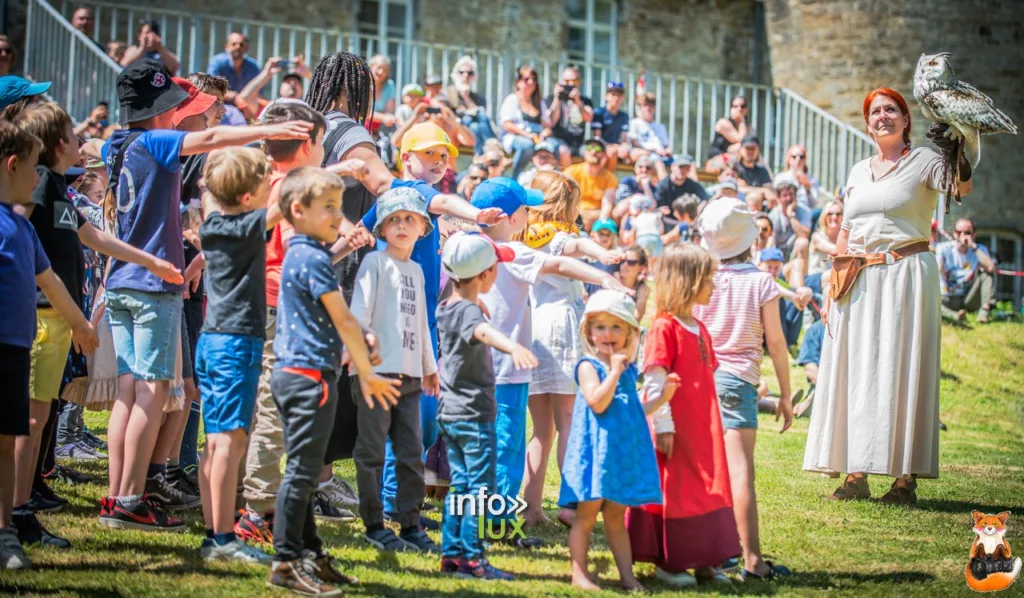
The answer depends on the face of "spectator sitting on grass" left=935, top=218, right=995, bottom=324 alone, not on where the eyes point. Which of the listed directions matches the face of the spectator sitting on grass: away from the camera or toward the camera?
toward the camera

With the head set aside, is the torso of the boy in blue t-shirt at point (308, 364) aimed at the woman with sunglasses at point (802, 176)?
no

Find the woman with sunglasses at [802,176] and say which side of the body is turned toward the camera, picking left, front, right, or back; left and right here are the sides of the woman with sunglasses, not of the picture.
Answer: front

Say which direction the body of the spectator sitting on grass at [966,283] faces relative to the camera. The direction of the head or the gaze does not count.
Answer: toward the camera

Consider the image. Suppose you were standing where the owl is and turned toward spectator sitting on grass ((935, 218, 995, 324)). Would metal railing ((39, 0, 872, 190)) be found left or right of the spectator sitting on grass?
left

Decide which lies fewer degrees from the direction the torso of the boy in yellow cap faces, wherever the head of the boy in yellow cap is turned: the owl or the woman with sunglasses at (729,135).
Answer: the owl

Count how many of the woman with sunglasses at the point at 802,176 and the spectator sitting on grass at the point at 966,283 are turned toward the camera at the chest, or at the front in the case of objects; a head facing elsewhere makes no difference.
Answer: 2

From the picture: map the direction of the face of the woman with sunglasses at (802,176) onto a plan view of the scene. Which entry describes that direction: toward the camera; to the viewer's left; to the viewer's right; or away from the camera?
toward the camera

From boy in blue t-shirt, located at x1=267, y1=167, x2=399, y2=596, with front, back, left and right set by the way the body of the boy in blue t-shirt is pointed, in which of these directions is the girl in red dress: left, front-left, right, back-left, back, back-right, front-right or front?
front

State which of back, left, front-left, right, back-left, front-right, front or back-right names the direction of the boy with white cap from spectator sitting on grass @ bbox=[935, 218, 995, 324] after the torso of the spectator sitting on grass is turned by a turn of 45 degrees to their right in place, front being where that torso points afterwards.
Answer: front-left
